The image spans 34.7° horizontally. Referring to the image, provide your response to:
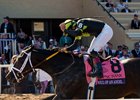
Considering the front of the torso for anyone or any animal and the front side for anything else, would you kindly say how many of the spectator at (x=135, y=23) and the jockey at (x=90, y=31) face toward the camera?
1

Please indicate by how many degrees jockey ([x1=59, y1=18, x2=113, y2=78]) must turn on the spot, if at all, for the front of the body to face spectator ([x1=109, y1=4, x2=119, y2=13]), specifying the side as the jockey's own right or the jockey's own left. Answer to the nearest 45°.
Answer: approximately 90° to the jockey's own right

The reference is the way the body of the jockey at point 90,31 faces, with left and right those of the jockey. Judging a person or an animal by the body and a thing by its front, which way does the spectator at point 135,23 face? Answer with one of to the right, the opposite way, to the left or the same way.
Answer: to the left

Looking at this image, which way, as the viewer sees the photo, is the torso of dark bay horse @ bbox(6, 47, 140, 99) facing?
to the viewer's left

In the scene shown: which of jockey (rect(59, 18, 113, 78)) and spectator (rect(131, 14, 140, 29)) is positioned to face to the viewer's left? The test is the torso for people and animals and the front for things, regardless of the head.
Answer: the jockey

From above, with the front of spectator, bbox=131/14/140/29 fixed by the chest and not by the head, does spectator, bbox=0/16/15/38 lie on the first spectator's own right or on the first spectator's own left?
on the first spectator's own right

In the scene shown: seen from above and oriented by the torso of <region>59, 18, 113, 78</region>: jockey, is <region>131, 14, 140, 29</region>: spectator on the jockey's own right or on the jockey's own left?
on the jockey's own right

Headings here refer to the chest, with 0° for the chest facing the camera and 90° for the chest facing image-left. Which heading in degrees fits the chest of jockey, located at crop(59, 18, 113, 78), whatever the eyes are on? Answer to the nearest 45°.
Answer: approximately 90°

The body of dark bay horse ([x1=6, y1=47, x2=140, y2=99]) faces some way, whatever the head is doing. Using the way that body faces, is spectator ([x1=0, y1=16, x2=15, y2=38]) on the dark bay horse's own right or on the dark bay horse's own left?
on the dark bay horse's own right

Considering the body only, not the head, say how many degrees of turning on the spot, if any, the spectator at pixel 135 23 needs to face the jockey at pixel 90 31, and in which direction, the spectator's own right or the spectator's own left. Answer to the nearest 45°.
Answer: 0° — they already face them

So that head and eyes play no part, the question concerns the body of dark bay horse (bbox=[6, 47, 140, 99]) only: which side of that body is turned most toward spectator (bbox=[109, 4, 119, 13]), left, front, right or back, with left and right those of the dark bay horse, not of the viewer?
right
